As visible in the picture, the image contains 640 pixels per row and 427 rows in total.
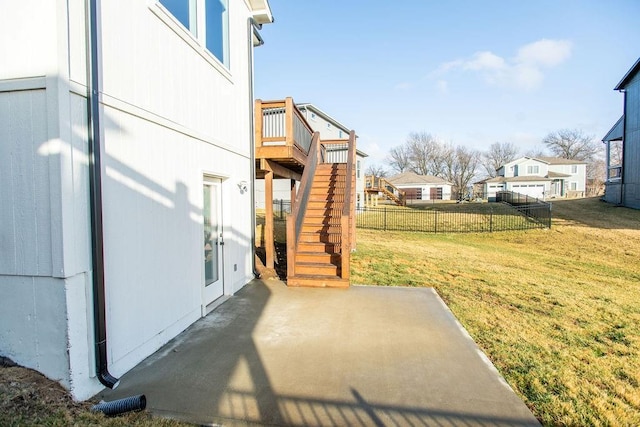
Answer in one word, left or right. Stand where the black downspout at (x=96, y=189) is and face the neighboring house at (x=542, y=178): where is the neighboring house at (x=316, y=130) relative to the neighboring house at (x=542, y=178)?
left

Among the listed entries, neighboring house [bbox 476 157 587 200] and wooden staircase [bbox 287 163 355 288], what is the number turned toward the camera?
2

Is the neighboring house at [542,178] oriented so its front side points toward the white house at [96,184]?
yes

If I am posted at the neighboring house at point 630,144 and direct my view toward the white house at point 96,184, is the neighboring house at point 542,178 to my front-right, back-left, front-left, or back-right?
back-right

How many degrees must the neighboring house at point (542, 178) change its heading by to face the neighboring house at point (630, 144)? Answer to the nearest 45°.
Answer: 0° — it already faces it

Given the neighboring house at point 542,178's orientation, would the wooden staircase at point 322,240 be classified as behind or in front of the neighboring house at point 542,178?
in front

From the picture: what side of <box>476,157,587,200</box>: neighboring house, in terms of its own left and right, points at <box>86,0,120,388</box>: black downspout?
front

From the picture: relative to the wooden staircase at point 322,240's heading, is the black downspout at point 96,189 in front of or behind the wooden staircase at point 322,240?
in front

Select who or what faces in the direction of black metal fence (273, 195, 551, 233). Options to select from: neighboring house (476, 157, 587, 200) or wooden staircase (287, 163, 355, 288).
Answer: the neighboring house

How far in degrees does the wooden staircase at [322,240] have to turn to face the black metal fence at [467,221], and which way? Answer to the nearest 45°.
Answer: approximately 135° to its left

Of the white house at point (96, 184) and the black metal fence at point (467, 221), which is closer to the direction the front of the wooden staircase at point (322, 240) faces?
the white house

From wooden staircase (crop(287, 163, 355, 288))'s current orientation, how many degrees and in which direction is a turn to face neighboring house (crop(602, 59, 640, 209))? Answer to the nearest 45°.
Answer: approximately 135° to its left

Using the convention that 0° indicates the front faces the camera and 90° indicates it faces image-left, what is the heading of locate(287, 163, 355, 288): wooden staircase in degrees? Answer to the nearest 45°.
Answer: approximately 0°

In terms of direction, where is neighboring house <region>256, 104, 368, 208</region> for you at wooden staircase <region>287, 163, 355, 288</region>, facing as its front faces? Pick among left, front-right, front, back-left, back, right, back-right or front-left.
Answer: back

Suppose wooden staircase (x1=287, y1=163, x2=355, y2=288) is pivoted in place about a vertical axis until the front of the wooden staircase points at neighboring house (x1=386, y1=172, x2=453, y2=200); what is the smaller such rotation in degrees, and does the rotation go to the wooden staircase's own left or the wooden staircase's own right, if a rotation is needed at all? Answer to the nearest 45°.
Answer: approximately 180°

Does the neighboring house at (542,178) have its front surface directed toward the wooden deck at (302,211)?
yes

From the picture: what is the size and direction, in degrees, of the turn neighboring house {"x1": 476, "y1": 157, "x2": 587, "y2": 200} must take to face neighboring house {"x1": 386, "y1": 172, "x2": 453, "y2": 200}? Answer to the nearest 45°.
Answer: approximately 90° to its right
